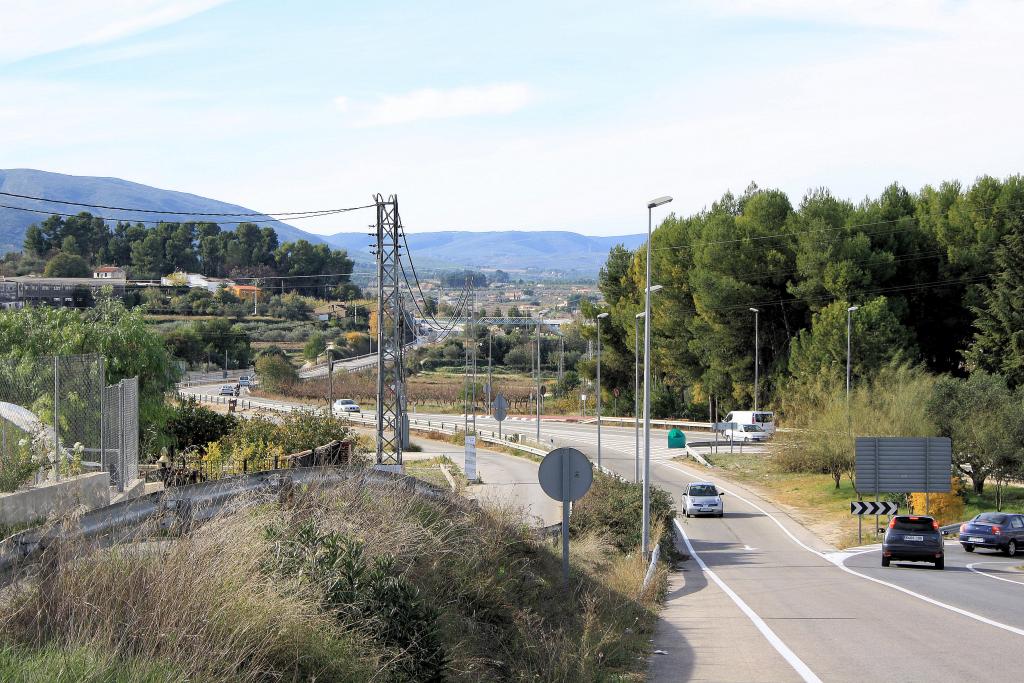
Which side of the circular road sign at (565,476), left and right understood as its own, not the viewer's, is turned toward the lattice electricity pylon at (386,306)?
front

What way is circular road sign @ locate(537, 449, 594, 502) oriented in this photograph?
away from the camera

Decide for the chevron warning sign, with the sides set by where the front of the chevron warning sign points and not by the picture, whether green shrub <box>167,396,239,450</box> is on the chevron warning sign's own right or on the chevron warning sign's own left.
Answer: on the chevron warning sign's own right

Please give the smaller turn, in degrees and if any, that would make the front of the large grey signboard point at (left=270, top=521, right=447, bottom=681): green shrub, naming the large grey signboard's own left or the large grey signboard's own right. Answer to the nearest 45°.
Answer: approximately 180°

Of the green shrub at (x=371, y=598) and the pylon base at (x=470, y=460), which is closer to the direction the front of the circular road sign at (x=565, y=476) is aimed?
the pylon base

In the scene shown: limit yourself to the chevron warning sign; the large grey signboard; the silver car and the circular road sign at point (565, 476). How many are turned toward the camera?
2

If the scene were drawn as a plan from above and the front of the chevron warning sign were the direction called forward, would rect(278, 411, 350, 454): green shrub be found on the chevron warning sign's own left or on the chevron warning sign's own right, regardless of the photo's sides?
on the chevron warning sign's own right

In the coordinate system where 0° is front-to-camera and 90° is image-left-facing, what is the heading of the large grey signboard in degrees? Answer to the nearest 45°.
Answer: approximately 180°

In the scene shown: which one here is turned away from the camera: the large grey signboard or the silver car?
the large grey signboard

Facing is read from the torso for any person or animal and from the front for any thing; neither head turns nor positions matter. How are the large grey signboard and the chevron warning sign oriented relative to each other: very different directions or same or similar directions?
very different directions

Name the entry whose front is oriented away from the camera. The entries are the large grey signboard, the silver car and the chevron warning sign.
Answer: the large grey signboard

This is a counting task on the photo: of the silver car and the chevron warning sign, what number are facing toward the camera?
2

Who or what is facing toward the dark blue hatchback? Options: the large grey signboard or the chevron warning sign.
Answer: the chevron warning sign
